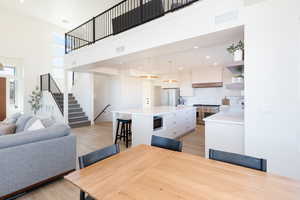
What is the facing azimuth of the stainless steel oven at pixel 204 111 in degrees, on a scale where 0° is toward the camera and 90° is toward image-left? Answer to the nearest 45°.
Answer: approximately 0°

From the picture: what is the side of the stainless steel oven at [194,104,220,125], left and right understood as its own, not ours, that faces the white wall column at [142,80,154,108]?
right

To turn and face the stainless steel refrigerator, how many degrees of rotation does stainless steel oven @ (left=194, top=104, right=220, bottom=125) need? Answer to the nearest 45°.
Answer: approximately 90° to its right

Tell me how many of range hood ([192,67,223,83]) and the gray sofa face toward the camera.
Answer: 1

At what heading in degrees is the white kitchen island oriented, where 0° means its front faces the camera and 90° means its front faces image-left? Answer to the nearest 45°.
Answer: approximately 315°

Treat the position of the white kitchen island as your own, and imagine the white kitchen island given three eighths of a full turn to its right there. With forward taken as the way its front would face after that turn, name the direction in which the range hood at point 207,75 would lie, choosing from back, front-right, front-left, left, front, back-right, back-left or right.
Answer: back-right

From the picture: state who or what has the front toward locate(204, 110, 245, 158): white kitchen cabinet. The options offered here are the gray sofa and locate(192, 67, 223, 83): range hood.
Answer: the range hood

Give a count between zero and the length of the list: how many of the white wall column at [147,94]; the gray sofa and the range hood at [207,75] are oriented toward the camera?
2
